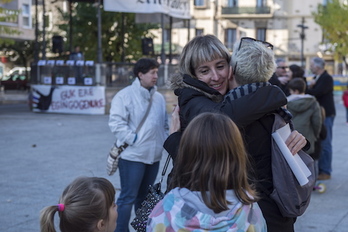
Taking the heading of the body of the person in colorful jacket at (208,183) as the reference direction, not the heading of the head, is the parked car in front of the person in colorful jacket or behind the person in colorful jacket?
in front

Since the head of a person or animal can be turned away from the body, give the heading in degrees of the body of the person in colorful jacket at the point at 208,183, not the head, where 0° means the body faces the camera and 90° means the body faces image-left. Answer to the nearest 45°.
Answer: approximately 180°

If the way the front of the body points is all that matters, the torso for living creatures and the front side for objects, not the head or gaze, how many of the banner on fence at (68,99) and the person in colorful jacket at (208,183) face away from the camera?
1

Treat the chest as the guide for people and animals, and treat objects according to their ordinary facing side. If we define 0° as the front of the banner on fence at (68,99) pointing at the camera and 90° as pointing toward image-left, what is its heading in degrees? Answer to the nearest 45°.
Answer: approximately 0°

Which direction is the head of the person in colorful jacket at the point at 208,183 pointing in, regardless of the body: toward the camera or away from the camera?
away from the camera

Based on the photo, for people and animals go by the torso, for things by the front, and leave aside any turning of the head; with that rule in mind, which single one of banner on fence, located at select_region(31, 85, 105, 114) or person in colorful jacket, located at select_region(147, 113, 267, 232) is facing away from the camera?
the person in colorful jacket

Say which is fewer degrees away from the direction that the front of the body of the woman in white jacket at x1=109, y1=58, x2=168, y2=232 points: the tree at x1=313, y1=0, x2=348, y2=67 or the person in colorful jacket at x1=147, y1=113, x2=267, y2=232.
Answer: the person in colorful jacket

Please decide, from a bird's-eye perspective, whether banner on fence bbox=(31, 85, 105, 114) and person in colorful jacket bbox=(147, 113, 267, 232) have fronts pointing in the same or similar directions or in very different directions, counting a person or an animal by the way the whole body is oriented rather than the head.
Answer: very different directions

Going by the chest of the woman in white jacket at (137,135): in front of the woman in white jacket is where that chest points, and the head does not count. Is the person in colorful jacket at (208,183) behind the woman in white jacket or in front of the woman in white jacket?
in front

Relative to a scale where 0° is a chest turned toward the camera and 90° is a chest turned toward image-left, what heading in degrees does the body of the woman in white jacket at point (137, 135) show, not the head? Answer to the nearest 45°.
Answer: approximately 315°

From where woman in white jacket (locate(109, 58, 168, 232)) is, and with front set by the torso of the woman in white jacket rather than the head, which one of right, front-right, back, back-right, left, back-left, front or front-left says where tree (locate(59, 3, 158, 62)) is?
back-left
